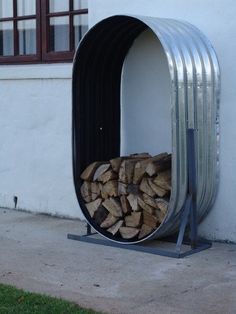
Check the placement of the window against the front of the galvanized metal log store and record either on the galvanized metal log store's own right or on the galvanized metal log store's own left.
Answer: on the galvanized metal log store's own right

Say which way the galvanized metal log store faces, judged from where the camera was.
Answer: facing the viewer and to the left of the viewer
